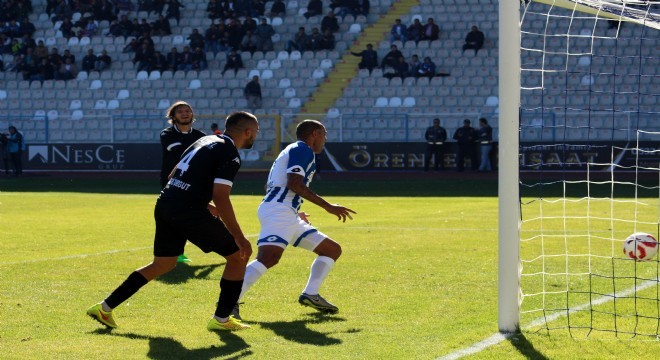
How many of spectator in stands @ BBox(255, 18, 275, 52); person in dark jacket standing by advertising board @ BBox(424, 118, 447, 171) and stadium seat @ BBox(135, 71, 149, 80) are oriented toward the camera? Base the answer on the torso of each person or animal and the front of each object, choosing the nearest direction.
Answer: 3

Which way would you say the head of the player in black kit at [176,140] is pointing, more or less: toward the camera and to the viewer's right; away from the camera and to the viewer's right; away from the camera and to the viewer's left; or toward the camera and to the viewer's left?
toward the camera and to the viewer's right

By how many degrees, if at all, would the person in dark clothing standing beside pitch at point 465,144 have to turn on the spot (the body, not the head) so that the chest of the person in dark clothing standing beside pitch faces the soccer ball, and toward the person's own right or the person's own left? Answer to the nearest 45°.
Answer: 0° — they already face it

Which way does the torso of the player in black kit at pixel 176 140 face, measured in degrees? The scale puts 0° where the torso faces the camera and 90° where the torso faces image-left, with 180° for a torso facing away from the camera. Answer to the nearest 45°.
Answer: approximately 0°

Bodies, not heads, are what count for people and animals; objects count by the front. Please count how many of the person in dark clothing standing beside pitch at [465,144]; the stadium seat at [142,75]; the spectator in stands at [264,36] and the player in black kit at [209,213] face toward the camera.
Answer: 3

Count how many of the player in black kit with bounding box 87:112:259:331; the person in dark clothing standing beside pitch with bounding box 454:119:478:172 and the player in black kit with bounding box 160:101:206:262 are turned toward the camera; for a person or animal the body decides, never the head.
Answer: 2

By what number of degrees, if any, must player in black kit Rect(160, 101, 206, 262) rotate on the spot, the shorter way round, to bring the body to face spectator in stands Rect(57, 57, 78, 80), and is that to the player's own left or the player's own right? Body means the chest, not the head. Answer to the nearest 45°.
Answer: approximately 180°

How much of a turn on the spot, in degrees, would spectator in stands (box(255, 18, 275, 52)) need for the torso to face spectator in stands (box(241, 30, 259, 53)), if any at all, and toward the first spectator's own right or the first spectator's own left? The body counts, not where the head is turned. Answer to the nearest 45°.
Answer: approximately 90° to the first spectator's own right

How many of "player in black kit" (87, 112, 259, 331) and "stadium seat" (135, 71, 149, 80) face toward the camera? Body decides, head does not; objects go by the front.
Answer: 1

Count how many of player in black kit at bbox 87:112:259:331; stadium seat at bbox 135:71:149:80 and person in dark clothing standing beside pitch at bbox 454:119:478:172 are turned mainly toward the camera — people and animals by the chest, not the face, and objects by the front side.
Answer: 2

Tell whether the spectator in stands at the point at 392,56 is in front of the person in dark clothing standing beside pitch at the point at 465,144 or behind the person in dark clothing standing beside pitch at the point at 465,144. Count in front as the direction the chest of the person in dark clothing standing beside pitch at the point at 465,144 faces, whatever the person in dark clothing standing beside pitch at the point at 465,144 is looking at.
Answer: behind

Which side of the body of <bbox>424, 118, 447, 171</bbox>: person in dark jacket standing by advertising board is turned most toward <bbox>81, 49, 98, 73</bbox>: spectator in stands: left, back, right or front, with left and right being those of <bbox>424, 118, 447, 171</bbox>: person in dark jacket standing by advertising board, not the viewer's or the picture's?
right

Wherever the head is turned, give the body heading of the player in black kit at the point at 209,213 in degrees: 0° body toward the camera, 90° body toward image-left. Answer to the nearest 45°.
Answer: approximately 225°
